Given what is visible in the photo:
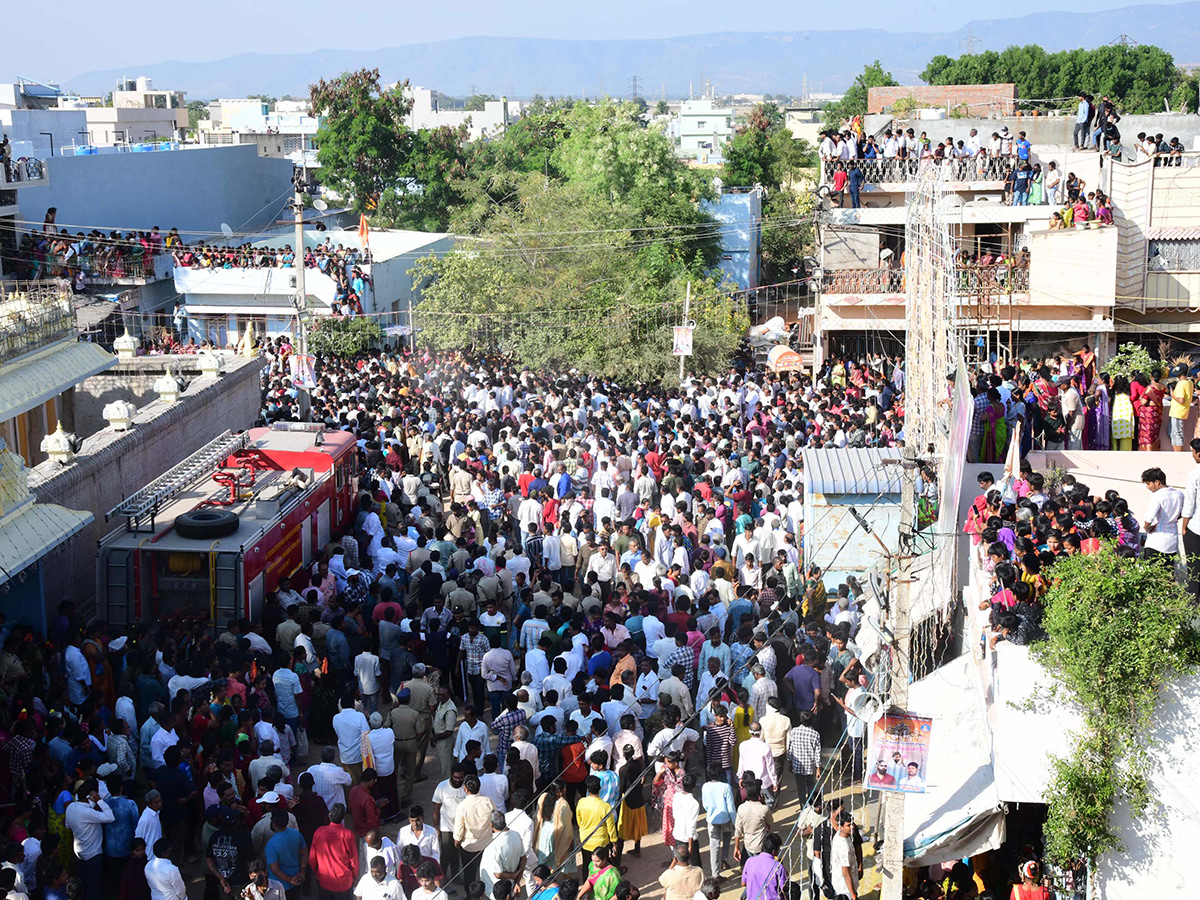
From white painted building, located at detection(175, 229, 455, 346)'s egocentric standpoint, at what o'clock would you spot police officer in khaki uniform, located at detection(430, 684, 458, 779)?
The police officer in khaki uniform is roughly at 12 o'clock from the white painted building.

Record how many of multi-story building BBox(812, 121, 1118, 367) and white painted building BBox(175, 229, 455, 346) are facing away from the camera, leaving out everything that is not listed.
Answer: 0

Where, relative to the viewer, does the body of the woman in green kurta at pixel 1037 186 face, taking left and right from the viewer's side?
facing the viewer and to the left of the viewer

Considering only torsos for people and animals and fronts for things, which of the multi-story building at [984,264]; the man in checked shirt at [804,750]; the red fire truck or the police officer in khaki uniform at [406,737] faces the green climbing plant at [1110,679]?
the multi-story building

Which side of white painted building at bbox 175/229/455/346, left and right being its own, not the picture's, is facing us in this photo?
front

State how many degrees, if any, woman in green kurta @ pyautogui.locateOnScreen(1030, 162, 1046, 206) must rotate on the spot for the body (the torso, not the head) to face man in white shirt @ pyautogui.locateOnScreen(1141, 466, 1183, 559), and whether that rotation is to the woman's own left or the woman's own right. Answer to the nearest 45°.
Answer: approximately 45° to the woman's own left

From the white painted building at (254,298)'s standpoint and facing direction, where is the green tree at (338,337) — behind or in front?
in front

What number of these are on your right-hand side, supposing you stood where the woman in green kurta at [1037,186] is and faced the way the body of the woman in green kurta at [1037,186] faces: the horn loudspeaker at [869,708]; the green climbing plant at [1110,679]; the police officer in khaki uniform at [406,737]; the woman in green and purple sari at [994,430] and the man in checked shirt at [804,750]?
0

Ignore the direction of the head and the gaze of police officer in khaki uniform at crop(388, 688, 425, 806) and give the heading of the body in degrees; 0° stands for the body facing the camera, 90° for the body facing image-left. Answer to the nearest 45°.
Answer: approximately 180°

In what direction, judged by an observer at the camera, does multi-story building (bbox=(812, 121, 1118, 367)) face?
facing the viewer

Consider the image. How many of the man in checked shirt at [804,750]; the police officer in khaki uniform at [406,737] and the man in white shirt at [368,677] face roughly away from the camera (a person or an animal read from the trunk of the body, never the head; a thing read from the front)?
3

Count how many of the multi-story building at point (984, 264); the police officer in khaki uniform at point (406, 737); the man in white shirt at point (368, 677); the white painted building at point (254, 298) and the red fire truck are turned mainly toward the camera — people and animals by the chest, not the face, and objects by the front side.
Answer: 2

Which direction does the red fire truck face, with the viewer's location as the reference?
facing away from the viewer and to the right of the viewer

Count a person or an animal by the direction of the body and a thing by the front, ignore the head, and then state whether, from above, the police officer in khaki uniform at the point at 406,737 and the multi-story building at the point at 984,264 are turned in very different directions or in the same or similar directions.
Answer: very different directions

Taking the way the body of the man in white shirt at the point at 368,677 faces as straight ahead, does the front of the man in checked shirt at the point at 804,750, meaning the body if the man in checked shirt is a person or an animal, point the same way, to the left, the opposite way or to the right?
the same way

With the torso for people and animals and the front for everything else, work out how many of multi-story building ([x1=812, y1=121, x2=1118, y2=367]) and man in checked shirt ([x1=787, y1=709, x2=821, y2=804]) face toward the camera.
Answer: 1

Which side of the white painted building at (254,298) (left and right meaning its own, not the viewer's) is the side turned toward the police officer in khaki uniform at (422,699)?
front

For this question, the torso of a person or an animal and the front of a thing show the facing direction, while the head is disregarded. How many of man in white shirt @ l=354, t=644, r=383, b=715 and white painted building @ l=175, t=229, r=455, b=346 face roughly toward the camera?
1
